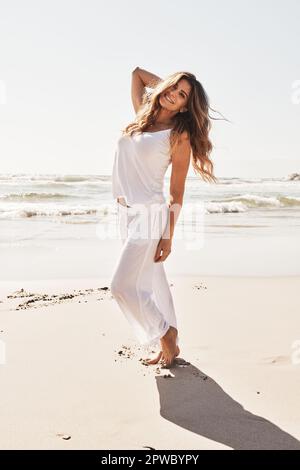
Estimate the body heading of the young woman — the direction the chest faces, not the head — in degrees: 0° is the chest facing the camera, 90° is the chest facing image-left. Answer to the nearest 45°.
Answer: approximately 45°
